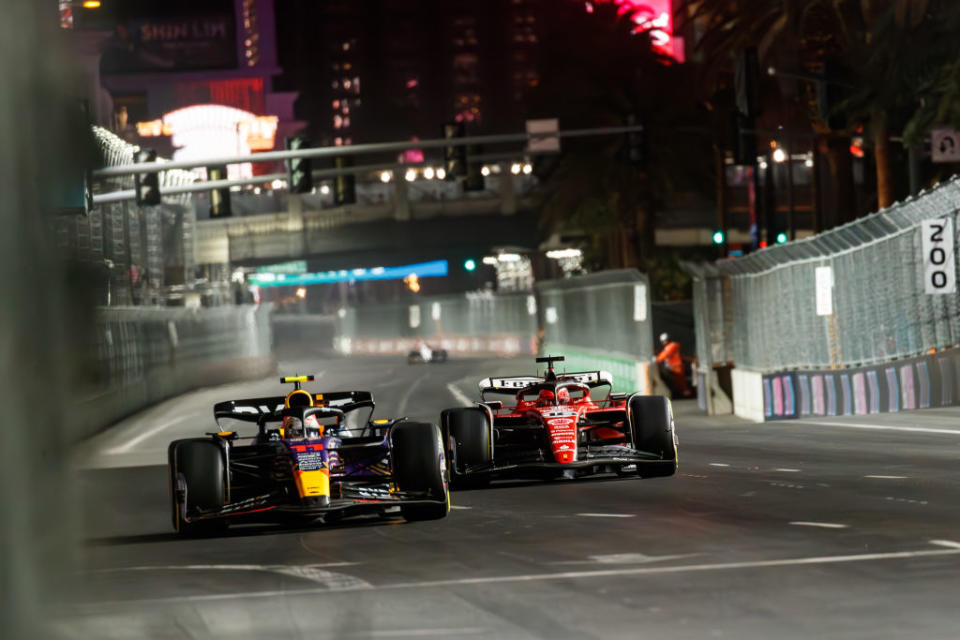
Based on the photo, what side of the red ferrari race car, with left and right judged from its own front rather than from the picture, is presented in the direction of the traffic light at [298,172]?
back

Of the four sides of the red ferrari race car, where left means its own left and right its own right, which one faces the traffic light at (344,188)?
back

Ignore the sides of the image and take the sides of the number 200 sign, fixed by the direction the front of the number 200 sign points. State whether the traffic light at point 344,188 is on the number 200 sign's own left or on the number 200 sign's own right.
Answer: on the number 200 sign's own right

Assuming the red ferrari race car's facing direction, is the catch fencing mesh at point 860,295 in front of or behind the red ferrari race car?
behind

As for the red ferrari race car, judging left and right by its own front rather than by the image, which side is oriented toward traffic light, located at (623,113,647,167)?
back

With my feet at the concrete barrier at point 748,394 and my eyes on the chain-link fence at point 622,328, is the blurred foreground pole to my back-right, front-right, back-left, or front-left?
back-left

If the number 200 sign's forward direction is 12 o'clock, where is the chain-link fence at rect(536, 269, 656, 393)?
The chain-link fence is roughly at 5 o'clock from the number 200 sign.

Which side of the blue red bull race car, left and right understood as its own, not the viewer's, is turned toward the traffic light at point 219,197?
back

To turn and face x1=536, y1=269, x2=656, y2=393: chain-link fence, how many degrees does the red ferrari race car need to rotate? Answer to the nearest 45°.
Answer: approximately 180°

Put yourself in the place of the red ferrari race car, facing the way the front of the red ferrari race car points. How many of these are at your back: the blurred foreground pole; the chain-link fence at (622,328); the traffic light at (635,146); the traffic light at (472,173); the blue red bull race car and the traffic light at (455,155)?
4

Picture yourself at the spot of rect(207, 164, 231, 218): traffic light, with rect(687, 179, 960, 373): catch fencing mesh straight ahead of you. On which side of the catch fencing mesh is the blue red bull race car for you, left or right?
right

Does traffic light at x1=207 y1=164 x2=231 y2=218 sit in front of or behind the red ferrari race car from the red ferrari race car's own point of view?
behind

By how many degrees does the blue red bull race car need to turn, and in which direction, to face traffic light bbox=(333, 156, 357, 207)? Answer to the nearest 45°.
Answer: approximately 180°

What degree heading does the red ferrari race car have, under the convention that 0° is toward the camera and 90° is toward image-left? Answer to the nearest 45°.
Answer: approximately 0°
